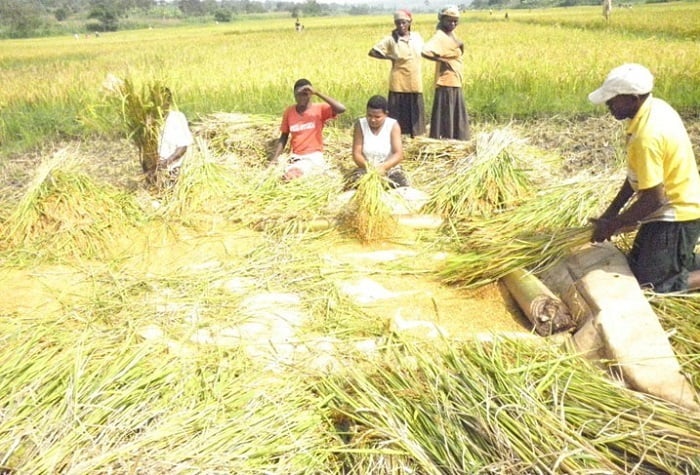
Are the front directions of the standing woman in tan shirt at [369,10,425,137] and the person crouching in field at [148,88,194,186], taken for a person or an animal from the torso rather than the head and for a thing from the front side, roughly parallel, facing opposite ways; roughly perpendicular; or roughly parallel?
roughly perpendicular

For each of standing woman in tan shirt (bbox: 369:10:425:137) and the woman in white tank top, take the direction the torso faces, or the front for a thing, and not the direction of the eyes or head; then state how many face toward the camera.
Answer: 2

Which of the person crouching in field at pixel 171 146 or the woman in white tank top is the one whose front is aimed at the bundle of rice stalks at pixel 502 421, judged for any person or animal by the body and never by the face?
the woman in white tank top

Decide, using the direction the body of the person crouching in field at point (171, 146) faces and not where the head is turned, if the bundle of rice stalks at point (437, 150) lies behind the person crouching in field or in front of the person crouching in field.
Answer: behind

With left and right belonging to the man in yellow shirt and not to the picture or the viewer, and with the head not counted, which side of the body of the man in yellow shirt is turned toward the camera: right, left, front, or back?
left

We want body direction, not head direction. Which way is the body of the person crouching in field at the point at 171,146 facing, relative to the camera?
to the viewer's left

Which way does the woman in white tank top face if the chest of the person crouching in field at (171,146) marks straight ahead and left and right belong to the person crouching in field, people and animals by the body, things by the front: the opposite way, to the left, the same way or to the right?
to the left

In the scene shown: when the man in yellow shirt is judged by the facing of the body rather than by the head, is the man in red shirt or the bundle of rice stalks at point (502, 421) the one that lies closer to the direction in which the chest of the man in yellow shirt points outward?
the man in red shirt

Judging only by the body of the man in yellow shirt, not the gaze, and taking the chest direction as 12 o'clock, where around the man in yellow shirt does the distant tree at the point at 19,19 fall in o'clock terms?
The distant tree is roughly at 1 o'clock from the man in yellow shirt.

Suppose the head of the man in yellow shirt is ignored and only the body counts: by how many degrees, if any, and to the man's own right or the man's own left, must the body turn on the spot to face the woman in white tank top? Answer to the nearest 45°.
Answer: approximately 45° to the man's own right

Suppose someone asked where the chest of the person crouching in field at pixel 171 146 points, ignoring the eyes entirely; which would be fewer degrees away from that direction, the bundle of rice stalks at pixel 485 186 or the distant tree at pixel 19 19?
the distant tree

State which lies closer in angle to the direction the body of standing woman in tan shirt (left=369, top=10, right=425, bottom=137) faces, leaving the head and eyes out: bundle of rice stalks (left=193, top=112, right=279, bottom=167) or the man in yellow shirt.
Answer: the man in yellow shirt

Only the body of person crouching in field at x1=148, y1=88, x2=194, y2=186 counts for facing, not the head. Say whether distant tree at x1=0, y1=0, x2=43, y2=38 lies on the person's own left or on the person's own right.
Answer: on the person's own right

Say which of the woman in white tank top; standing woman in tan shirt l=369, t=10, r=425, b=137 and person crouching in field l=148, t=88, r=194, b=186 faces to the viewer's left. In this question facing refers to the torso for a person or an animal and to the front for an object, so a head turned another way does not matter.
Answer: the person crouching in field

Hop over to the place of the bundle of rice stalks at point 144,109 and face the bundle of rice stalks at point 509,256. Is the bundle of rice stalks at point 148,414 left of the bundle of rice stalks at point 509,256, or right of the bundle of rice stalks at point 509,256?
right

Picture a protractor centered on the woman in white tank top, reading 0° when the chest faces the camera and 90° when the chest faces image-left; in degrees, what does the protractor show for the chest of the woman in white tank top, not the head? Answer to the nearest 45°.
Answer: approximately 0°

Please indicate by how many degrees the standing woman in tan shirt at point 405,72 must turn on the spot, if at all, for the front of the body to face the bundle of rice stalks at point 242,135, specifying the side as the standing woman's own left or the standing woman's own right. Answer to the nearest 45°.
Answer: approximately 90° to the standing woman's own right
